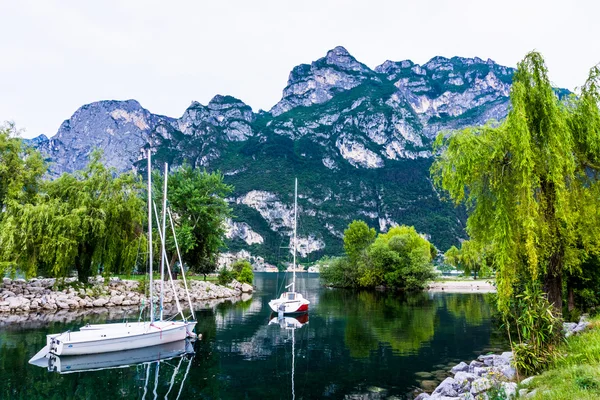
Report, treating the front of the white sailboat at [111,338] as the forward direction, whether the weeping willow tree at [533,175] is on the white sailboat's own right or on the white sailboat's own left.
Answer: on the white sailboat's own right
